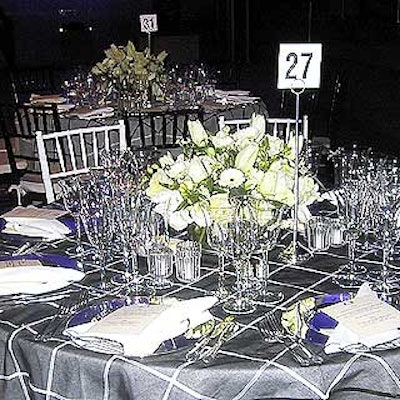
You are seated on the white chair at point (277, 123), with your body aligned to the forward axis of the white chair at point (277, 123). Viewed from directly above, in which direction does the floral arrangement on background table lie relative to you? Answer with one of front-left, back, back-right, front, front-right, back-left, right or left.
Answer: back-right

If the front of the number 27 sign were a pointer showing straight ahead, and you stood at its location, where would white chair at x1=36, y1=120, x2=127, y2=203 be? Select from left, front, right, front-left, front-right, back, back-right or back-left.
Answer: back-right

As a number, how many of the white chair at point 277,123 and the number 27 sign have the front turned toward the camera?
2

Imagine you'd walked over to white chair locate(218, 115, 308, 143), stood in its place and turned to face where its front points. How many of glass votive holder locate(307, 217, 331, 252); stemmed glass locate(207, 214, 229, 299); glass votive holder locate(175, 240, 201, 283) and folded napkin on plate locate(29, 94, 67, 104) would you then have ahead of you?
3
